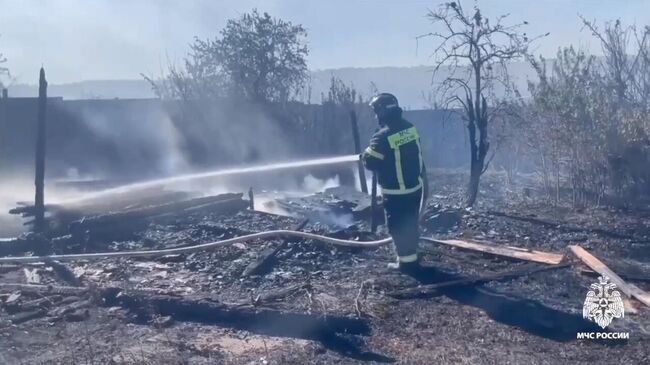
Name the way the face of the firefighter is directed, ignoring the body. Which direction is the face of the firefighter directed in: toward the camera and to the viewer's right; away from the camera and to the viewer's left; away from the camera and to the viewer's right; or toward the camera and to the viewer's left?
away from the camera and to the viewer's left

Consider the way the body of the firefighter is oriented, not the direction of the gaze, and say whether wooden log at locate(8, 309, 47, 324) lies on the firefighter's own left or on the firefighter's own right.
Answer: on the firefighter's own left

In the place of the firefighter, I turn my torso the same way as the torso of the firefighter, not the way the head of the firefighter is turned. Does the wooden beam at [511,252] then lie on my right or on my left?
on my right

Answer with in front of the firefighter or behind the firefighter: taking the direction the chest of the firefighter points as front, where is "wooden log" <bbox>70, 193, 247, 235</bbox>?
in front

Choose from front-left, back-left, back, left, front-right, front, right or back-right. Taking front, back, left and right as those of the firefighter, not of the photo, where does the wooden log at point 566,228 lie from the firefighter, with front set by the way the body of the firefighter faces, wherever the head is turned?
right

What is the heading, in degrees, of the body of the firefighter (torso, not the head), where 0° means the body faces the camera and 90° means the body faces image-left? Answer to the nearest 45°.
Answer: approximately 135°

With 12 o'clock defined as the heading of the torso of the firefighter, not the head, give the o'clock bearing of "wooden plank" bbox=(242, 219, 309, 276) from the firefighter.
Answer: The wooden plank is roughly at 11 o'clock from the firefighter.

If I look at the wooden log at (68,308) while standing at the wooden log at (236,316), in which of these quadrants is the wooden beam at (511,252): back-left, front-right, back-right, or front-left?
back-right

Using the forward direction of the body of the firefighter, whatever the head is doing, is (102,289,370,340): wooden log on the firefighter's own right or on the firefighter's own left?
on the firefighter's own left

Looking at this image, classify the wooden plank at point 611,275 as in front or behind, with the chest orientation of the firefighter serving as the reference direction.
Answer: behind

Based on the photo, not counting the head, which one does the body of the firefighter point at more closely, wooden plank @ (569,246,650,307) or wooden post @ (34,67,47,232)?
the wooden post

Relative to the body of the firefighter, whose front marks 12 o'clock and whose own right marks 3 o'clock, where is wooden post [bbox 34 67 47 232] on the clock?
The wooden post is roughly at 11 o'clock from the firefighter.
